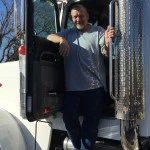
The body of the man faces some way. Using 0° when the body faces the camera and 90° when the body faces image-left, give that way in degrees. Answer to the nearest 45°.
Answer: approximately 0°
